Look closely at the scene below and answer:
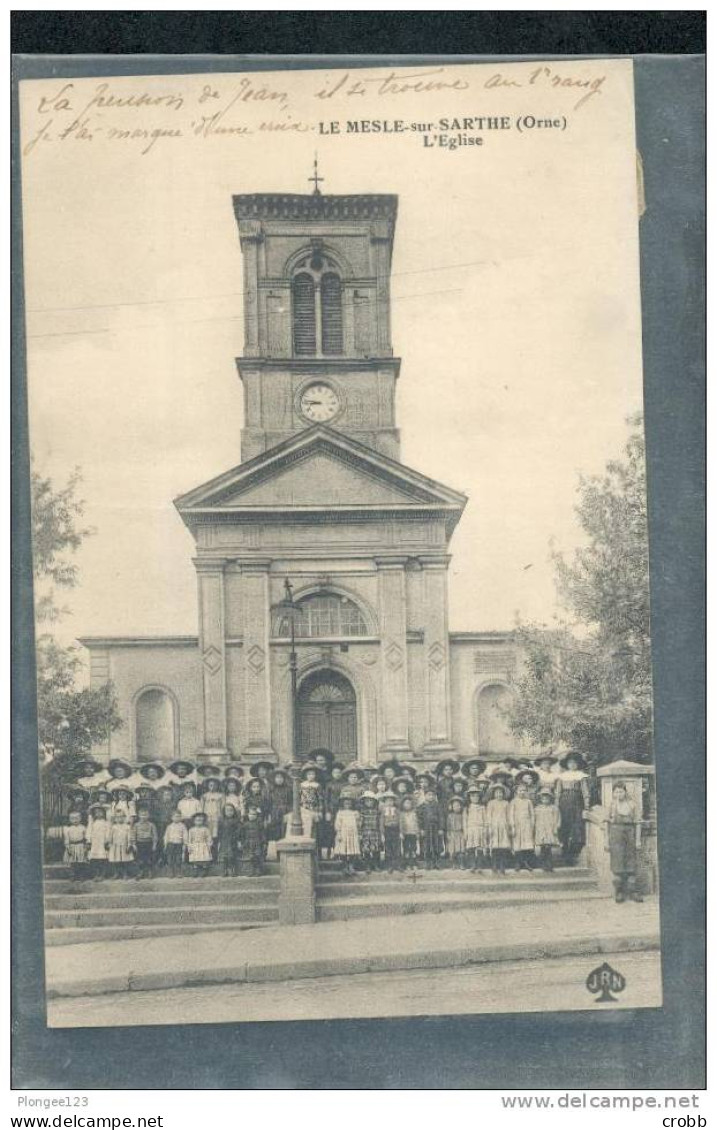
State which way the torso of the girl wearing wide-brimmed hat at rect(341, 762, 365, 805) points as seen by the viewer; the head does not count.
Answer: toward the camera

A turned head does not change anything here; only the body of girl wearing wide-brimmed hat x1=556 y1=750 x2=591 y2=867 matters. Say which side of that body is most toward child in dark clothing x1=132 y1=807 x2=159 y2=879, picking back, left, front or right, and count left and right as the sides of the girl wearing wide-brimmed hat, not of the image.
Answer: right

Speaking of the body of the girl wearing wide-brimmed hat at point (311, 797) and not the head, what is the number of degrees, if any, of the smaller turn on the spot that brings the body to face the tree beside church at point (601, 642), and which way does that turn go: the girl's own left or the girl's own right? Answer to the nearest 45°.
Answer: approximately 90° to the girl's own left

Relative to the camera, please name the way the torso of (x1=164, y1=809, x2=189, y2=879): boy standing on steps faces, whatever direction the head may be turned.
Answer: toward the camera

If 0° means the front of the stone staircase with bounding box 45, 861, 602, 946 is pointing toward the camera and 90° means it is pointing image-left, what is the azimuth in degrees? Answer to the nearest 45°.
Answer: approximately 0°

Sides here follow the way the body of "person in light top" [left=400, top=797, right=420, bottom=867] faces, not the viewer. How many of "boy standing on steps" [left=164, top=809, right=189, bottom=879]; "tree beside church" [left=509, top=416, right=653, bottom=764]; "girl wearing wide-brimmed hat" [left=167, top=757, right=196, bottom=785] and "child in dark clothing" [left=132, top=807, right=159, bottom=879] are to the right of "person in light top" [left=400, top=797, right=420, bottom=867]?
3

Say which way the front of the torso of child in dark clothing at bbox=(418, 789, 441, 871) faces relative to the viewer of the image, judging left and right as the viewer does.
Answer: facing the viewer
